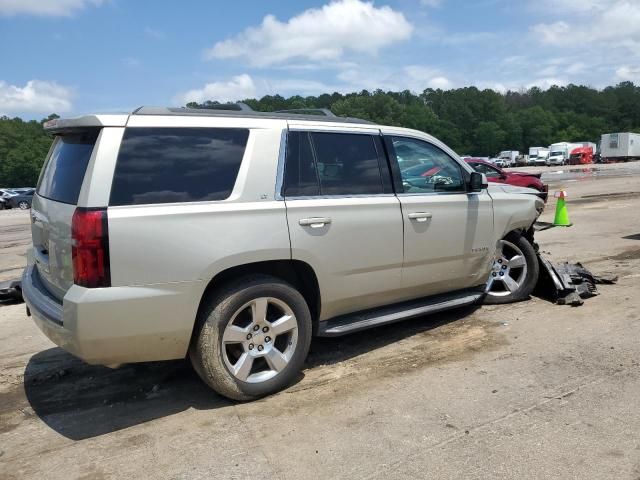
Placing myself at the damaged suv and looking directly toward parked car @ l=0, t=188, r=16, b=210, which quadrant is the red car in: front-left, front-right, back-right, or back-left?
front-right

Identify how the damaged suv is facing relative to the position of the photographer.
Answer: facing away from the viewer and to the right of the viewer

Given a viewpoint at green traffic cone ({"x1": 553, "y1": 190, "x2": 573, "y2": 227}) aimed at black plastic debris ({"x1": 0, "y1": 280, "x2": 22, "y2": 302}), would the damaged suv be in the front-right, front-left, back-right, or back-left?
front-left

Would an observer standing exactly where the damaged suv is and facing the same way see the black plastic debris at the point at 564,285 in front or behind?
in front

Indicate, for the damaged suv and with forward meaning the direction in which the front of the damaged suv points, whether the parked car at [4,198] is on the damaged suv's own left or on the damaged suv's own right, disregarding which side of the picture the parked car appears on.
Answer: on the damaged suv's own left

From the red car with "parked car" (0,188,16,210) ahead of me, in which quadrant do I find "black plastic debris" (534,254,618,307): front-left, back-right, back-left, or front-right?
back-left

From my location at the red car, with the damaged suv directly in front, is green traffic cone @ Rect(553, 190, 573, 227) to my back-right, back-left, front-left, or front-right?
front-left

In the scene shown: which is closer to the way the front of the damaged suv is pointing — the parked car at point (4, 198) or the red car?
the red car

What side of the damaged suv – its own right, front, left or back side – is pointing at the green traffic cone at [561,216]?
front

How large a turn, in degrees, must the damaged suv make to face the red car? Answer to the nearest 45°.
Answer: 0° — it already faces it

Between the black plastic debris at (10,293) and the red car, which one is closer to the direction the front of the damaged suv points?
the red car

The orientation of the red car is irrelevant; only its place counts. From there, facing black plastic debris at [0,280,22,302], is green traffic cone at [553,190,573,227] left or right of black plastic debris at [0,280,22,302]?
left
